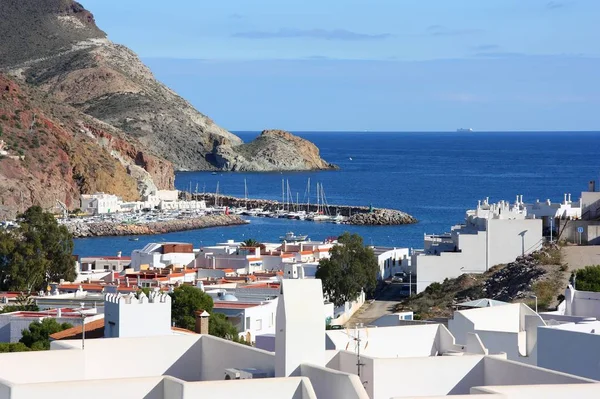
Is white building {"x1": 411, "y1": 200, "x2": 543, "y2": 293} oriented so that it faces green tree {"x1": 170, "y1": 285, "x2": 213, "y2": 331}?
no

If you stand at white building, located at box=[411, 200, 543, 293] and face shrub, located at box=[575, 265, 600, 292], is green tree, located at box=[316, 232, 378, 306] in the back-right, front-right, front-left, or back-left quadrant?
back-right

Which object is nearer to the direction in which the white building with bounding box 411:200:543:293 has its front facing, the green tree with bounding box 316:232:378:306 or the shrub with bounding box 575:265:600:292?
the green tree

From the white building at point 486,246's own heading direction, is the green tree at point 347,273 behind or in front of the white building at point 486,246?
in front

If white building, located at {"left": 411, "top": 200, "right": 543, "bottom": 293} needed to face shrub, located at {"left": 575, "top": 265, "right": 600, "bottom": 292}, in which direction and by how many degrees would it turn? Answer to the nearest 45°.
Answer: approximately 90° to its left
